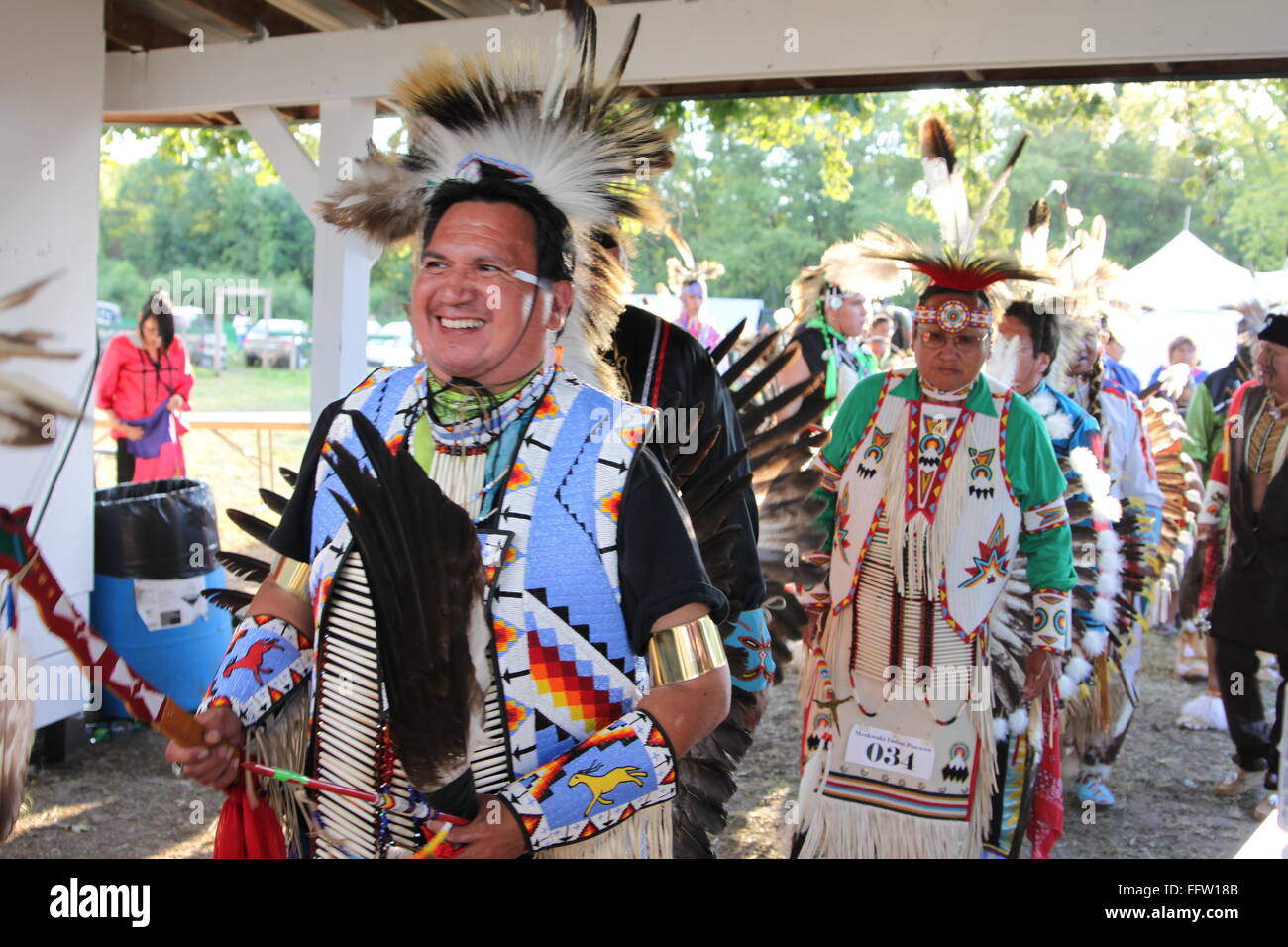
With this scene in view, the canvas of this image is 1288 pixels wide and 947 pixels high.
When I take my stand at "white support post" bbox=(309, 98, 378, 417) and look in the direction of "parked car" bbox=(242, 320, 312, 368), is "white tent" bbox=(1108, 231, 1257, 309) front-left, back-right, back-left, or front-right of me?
front-right

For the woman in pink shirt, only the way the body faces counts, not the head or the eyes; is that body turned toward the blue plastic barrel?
yes

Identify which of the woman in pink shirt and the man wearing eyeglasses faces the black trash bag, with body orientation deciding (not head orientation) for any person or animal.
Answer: the woman in pink shirt

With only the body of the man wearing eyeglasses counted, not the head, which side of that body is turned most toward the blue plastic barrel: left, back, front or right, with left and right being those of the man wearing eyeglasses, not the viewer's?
right

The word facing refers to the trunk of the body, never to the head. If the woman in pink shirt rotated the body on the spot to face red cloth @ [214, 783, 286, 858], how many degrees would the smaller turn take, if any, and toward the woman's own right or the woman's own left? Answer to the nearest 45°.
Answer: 0° — they already face it

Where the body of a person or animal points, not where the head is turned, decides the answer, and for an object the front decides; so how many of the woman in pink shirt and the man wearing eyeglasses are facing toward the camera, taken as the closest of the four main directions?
2

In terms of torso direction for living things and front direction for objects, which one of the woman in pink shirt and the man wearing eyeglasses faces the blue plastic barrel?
the woman in pink shirt

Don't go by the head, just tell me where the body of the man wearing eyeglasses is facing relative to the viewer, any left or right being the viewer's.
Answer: facing the viewer

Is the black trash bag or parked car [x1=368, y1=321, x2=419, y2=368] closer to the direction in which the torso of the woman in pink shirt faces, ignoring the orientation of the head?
the black trash bag

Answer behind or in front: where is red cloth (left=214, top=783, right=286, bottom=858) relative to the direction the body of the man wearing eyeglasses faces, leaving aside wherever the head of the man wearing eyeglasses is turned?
in front

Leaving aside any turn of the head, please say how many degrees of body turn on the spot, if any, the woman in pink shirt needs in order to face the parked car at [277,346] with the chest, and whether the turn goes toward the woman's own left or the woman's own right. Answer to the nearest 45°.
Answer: approximately 180°

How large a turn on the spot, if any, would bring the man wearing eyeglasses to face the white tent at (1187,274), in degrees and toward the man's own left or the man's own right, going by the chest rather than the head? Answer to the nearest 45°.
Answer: approximately 180°
